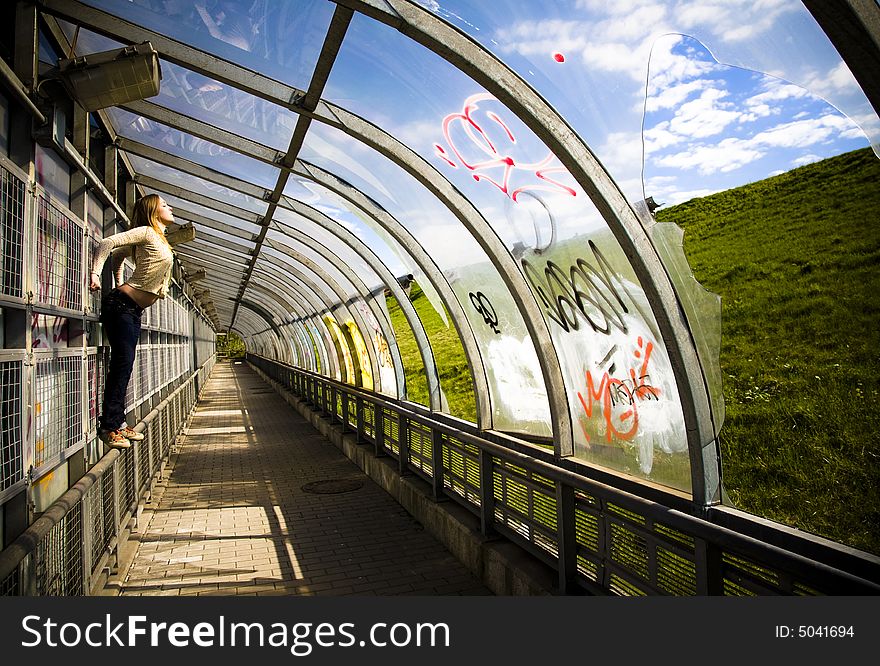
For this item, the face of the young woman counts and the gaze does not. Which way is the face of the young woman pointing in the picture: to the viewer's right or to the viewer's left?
to the viewer's right

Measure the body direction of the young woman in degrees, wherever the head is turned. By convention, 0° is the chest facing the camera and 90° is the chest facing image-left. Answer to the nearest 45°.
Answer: approximately 270°
